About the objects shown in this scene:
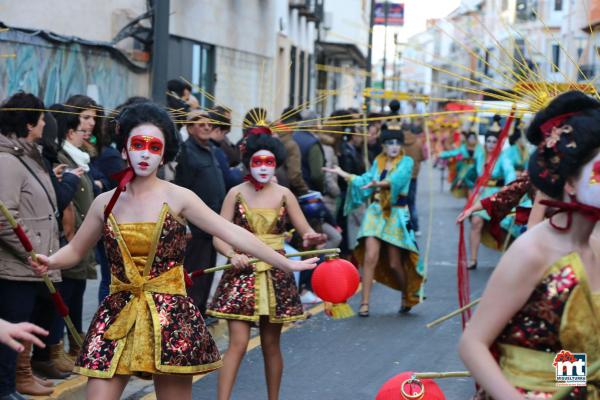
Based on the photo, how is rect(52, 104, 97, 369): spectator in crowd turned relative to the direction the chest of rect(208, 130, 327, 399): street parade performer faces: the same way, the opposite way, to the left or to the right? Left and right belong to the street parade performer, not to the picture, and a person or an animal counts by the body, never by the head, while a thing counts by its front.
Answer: to the left

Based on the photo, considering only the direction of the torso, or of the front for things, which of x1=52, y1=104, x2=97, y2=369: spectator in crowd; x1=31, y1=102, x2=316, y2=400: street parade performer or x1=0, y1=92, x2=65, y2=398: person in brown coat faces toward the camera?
the street parade performer

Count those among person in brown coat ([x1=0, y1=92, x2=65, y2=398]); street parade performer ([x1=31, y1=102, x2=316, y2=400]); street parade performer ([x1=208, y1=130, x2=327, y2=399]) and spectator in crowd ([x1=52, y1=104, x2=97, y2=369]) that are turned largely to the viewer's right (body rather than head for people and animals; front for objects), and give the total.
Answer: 2

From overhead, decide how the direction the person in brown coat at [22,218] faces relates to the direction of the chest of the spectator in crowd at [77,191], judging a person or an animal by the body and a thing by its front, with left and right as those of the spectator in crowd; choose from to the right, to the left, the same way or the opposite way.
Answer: the same way

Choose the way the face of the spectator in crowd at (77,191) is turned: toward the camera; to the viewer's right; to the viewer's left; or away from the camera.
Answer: to the viewer's right

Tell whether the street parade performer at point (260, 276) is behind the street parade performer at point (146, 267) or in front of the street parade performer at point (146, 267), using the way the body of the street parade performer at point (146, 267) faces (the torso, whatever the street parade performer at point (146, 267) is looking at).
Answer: behind

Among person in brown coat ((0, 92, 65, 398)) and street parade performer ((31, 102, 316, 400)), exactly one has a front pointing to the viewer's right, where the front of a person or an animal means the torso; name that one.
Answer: the person in brown coat

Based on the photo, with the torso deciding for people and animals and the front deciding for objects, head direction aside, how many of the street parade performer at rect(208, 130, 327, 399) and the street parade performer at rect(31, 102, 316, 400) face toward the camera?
2

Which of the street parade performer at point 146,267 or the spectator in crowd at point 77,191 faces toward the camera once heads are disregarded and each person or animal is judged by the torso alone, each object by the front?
the street parade performer

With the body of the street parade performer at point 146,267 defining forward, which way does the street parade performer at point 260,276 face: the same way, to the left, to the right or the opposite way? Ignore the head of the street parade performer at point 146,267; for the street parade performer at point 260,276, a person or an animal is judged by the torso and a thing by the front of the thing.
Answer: the same way

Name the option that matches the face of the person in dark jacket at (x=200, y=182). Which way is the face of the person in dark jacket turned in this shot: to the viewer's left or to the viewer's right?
to the viewer's right

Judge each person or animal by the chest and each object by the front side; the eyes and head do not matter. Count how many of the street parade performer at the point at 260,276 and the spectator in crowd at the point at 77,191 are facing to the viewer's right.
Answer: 1

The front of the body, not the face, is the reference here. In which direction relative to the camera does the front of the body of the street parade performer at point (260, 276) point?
toward the camera

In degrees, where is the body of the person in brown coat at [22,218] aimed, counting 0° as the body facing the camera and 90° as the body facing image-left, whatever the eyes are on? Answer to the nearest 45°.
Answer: approximately 270°

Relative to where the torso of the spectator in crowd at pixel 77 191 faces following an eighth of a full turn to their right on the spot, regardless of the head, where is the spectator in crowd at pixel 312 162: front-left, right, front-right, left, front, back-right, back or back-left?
left

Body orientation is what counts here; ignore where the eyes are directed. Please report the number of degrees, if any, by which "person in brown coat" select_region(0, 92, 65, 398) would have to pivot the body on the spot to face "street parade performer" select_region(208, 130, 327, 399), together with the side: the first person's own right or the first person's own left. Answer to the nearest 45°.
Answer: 0° — they already face them

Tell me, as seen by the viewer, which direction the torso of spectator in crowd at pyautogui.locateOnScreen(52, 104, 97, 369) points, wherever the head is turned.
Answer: to the viewer's right
